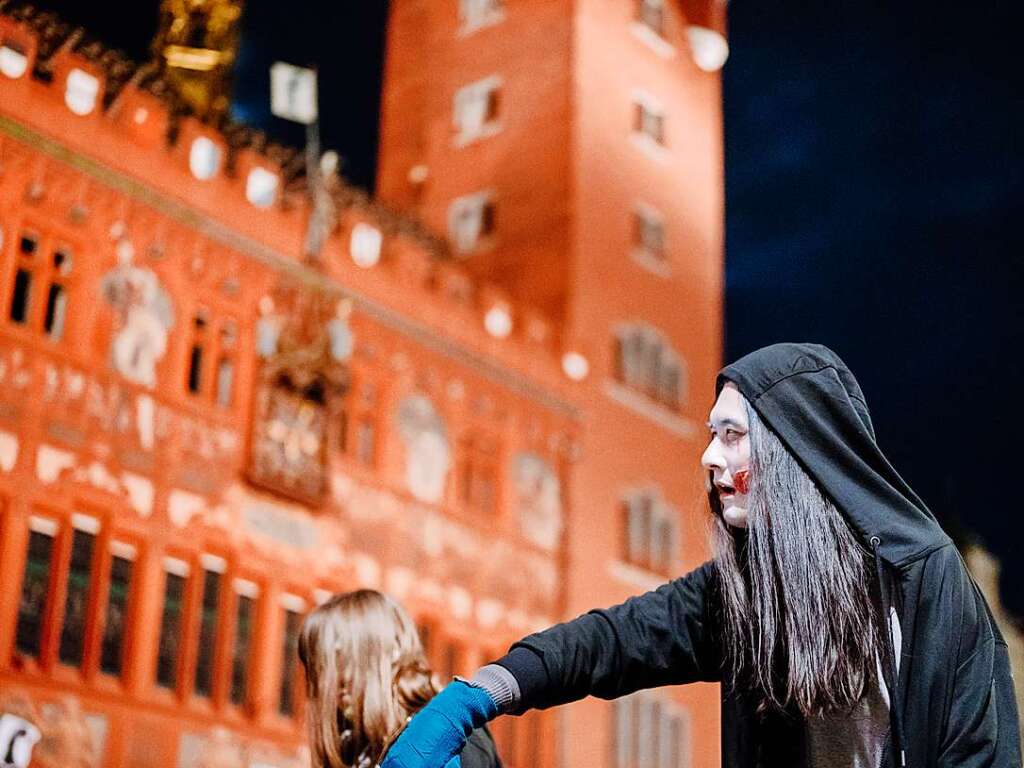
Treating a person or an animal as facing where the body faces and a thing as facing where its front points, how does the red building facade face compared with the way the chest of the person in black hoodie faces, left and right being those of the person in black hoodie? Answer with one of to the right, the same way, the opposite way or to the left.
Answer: to the left

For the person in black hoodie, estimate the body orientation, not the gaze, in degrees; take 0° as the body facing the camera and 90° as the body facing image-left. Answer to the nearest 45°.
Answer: approximately 45°

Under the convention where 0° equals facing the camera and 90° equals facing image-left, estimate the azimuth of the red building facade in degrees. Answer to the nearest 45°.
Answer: approximately 315°

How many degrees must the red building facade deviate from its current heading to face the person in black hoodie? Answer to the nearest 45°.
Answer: approximately 45° to its right

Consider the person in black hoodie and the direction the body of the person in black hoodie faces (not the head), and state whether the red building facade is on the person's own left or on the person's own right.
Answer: on the person's own right

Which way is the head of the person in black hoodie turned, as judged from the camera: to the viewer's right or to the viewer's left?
to the viewer's left
